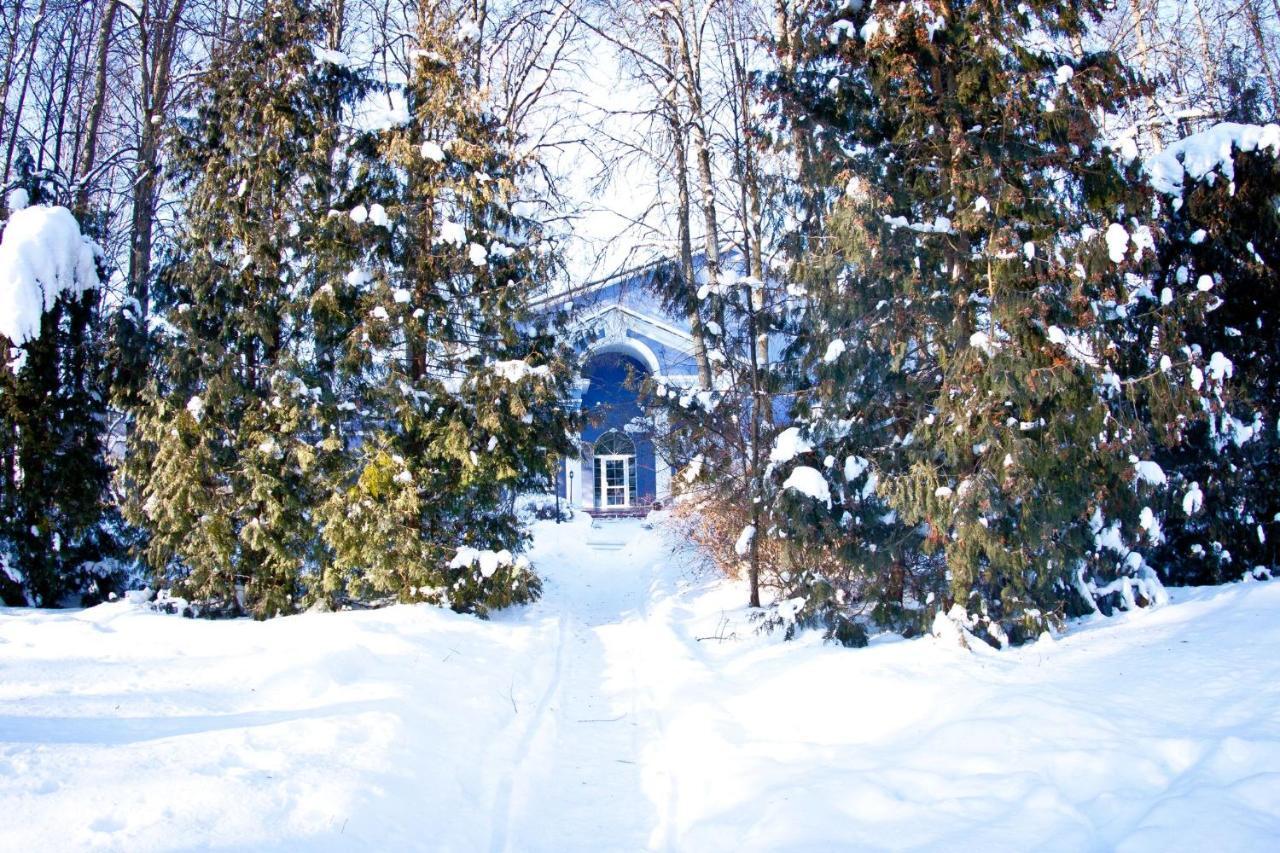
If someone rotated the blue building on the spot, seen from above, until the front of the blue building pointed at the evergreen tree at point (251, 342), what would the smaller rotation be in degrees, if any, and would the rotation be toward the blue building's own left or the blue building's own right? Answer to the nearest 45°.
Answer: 0° — it already faces it

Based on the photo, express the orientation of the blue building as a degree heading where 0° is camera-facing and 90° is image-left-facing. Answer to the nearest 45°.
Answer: approximately 0°

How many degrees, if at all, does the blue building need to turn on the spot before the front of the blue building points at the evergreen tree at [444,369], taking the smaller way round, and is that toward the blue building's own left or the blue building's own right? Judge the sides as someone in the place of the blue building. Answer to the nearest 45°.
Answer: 0° — it already faces it

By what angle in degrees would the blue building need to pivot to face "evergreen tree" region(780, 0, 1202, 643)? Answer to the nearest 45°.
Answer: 0° — it already faces it

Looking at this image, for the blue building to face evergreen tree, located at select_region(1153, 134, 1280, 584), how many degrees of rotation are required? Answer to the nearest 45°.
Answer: approximately 45° to its left
